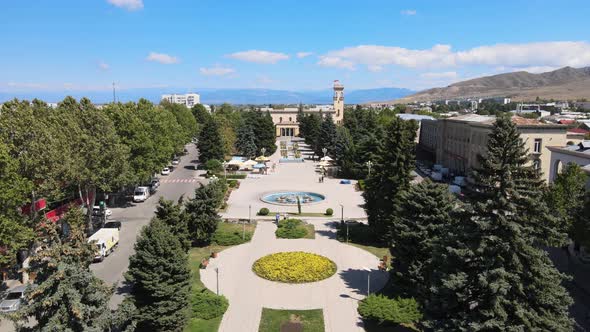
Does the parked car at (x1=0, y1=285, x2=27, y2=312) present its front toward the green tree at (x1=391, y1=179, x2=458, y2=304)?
no

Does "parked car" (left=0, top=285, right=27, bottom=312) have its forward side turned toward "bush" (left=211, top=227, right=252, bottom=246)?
no

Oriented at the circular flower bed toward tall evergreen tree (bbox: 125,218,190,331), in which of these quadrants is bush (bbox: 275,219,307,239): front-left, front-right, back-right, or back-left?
back-right

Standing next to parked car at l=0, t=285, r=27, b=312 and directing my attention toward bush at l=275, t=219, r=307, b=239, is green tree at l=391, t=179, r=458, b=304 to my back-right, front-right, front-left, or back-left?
front-right

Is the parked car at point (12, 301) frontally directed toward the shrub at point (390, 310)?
no

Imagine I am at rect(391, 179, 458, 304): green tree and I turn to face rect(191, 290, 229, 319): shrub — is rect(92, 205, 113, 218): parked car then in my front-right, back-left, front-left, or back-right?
front-right
